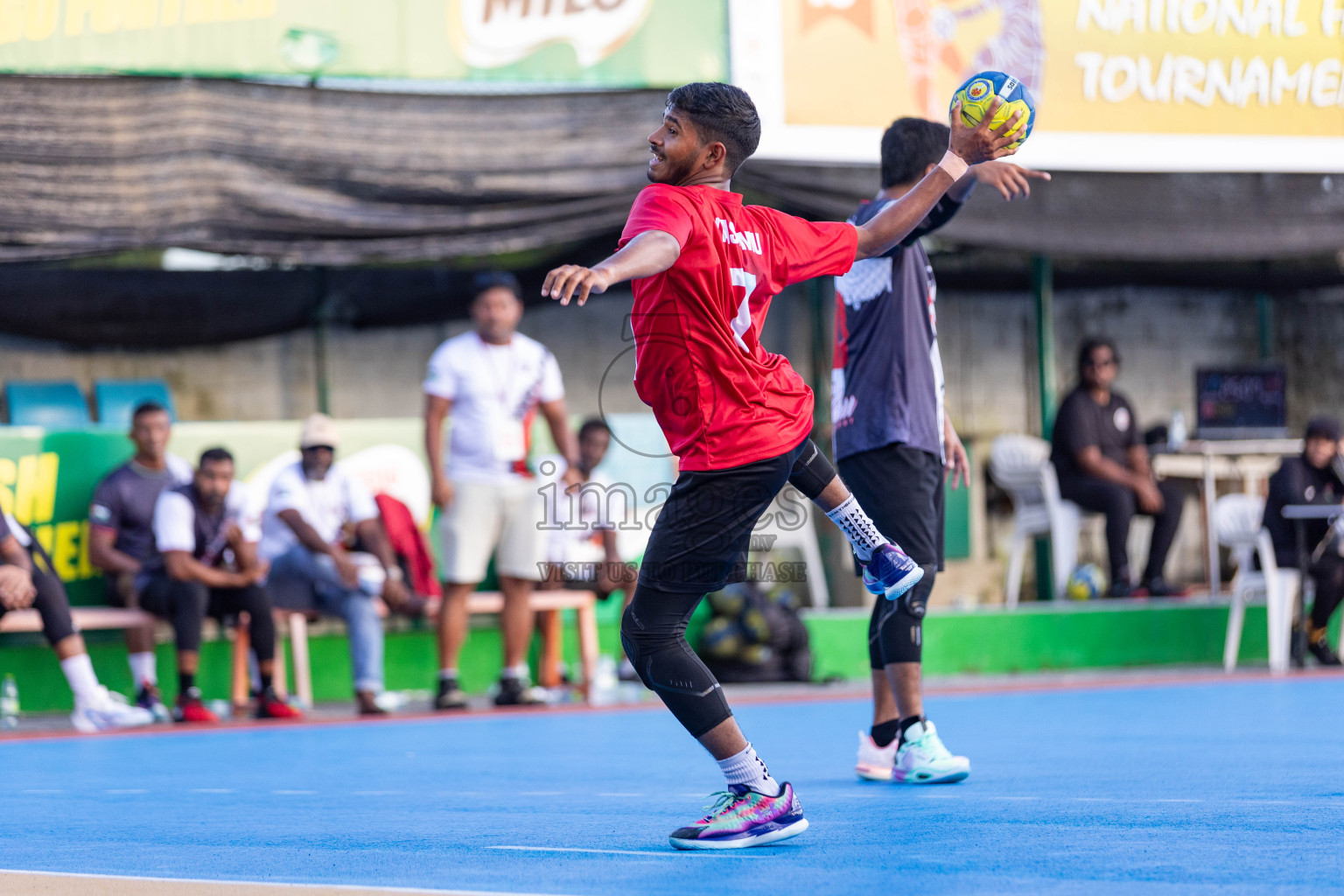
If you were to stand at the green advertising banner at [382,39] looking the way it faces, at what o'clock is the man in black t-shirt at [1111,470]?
The man in black t-shirt is roughly at 9 o'clock from the green advertising banner.

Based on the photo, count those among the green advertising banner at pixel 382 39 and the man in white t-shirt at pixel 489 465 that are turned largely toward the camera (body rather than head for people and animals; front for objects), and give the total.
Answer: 2

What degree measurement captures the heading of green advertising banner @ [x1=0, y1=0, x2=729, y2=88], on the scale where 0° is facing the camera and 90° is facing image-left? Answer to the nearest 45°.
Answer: approximately 0°

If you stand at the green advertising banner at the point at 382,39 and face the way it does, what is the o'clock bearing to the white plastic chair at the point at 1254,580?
The white plastic chair is roughly at 9 o'clock from the green advertising banner.
